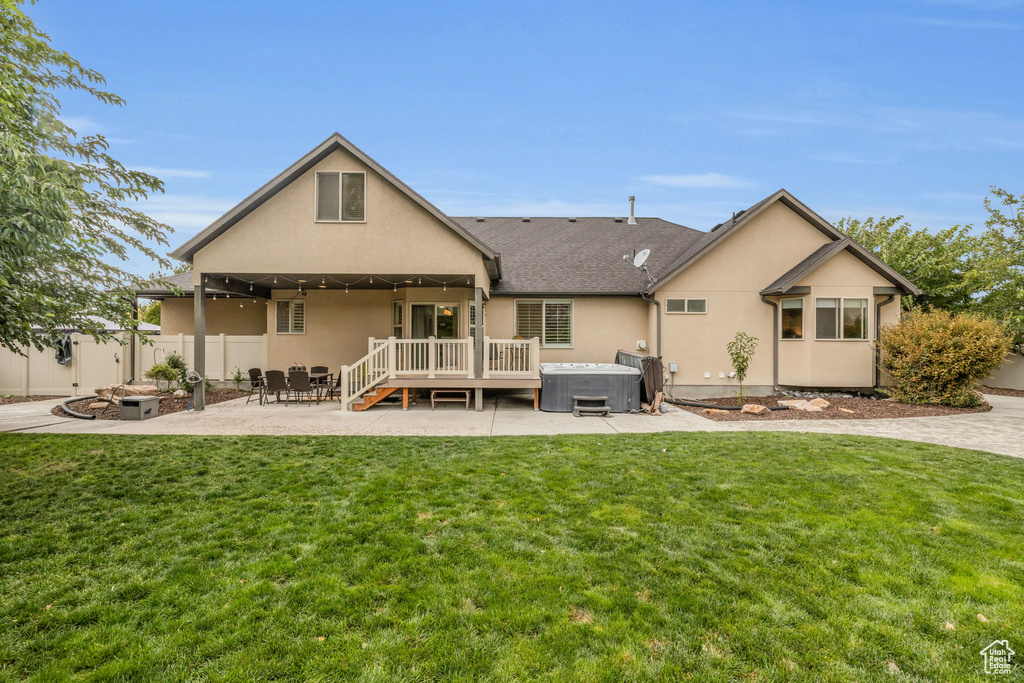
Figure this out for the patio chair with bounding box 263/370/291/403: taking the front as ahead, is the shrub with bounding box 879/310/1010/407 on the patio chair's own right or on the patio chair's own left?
on the patio chair's own right

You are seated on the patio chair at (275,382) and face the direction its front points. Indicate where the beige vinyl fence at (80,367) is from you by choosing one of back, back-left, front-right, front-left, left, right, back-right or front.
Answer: front-left

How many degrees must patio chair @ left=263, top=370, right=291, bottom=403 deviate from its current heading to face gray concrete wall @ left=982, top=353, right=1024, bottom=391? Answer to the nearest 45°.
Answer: approximately 90° to its right

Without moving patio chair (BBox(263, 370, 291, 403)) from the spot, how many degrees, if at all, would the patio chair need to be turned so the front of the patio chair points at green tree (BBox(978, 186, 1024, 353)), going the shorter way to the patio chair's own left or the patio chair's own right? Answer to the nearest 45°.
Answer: approximately 90° to the patio chair's own right

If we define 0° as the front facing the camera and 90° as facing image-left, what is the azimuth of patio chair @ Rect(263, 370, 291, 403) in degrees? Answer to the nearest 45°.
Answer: approximately 180°

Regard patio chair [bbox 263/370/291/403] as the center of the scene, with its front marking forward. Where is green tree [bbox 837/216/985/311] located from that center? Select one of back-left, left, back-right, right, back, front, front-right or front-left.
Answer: right
